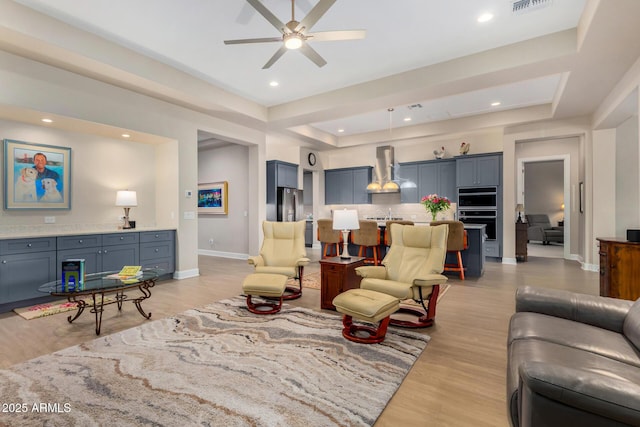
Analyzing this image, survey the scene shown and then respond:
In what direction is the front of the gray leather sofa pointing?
to the viewer's left

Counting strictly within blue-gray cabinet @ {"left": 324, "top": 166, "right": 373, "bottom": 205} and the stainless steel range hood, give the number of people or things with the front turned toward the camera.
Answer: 2

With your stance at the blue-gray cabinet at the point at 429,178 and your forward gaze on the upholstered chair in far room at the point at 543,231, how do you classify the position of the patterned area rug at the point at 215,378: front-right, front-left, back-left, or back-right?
back-right

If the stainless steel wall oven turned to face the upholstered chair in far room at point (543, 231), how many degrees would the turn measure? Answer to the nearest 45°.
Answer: approximately 135° to its left

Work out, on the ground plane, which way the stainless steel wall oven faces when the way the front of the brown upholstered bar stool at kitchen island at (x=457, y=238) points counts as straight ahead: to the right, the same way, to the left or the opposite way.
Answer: the opposite way

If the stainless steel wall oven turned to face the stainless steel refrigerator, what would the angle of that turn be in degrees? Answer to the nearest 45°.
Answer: approximately 90° to its right

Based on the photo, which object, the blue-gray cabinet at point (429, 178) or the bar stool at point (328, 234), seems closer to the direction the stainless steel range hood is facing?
the bar stool

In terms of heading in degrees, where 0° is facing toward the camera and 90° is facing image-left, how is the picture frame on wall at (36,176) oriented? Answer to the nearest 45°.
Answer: approximately 315°

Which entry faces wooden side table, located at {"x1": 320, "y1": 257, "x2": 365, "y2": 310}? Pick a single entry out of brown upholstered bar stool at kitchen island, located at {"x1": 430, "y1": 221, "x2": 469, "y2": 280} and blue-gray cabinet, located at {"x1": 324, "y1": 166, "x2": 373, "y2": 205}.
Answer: the blue-gray cabinet

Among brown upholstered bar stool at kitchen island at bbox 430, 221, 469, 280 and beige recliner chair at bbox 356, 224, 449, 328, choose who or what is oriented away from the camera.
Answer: the brown upholstered bar stool at kitchen island

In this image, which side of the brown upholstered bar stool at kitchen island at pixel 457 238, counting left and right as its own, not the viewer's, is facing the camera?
back

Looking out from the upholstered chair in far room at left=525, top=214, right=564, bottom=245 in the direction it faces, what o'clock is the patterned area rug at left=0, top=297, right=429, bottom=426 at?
The patterned area rug is roughly at 2 o'clock from the upholstered chair in far room.
